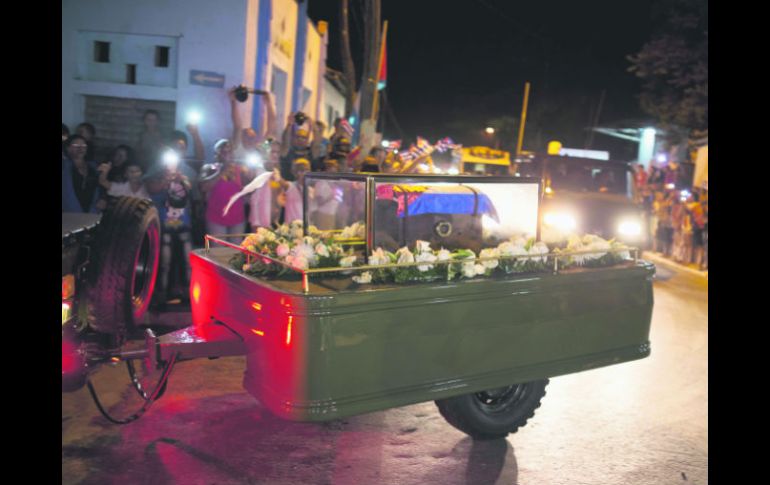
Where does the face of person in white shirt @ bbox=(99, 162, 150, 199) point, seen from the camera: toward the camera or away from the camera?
toward the camera

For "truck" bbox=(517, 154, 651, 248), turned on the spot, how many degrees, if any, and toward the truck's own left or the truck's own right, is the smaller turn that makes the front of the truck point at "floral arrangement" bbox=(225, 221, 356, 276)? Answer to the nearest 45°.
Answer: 0° — it already faces it

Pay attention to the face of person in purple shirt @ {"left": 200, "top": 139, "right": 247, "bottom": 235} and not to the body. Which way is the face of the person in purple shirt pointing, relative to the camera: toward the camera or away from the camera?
toward the camera

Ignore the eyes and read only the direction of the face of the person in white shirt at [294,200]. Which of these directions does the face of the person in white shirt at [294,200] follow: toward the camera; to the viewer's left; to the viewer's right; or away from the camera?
toward the camera

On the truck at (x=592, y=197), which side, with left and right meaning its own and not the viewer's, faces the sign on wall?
right

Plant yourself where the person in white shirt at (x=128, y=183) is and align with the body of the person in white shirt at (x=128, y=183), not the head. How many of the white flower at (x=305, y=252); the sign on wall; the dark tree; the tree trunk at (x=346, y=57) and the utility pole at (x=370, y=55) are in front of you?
1

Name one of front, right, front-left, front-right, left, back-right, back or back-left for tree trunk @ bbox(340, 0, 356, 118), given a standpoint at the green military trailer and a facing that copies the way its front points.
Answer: back-right

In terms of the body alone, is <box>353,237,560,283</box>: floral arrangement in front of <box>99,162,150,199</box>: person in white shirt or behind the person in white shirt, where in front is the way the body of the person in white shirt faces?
in front

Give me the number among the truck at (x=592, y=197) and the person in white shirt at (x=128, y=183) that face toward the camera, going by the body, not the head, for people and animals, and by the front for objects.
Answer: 2

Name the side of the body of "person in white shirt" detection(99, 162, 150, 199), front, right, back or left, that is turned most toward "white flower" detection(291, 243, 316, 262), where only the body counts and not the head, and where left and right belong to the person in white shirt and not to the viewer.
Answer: front

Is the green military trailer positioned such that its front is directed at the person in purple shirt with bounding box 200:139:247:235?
no

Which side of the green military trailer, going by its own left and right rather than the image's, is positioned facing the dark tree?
back

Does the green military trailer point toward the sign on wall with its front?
no

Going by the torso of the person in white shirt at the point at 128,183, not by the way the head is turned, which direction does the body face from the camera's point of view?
toward the camera

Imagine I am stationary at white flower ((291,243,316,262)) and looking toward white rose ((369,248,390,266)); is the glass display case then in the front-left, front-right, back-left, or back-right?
front-left

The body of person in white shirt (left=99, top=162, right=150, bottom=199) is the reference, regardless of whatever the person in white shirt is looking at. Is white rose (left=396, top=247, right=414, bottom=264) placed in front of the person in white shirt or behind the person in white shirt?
in front

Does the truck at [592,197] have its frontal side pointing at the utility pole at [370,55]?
no

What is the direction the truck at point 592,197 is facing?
toward the camera
